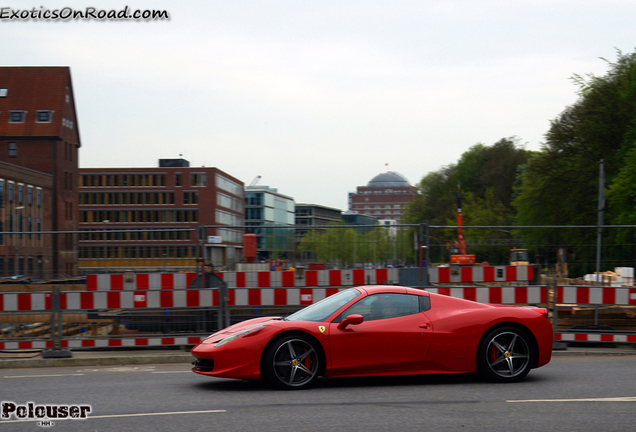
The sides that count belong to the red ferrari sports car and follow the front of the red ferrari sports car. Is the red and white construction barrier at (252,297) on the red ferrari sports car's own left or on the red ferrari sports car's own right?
on the red ferrari sports car's own right

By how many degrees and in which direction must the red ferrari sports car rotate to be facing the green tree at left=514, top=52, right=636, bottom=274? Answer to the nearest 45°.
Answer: approximately 90° to its right

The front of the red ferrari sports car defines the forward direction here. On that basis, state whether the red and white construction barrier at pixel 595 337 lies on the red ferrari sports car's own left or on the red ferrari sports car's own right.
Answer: on the red ferrari sports car's own right

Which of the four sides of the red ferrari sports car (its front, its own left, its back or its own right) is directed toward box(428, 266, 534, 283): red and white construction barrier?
right

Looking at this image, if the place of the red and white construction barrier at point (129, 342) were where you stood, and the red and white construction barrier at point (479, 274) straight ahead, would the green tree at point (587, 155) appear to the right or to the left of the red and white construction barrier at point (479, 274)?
left

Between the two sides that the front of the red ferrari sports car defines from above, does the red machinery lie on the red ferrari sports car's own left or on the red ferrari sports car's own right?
on the red ferrari sports car's own right

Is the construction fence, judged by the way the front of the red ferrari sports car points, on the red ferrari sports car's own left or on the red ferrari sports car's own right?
on the red ferrari sports car's own right

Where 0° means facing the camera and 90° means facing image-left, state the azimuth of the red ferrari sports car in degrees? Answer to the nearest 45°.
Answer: approximately 90°
